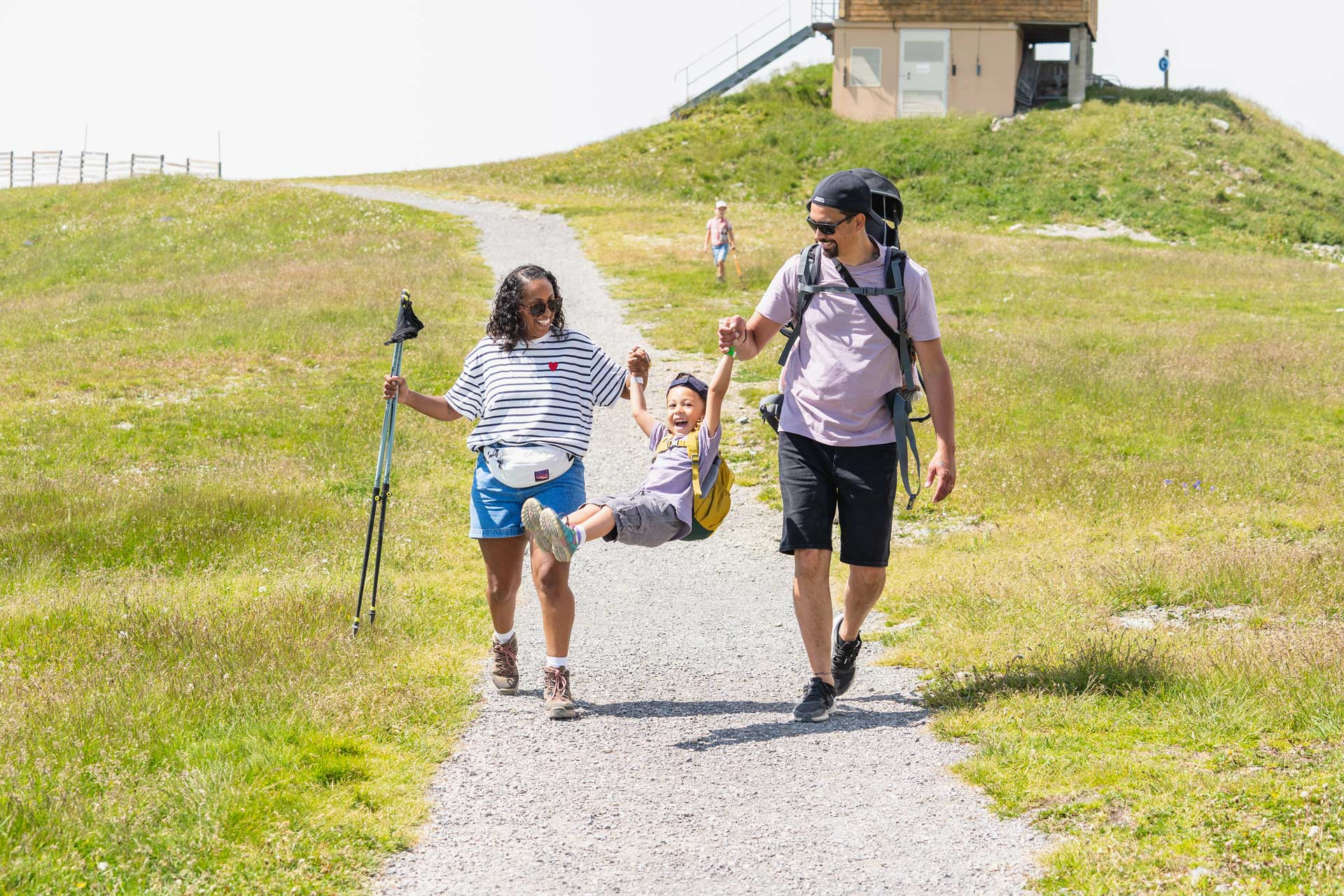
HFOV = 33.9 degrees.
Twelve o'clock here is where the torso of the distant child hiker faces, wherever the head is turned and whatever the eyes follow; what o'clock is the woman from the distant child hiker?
The woman is roughly at 12 o'clock from the distant child hiker.

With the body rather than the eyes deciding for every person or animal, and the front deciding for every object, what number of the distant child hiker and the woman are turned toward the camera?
2

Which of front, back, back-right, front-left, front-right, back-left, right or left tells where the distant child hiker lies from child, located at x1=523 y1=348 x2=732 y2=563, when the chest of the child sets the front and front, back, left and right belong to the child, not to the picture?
back-right

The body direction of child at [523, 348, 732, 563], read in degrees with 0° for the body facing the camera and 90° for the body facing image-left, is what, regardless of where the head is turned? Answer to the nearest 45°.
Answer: approximately 45°

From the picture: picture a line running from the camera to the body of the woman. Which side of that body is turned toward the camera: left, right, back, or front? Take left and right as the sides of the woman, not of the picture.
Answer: front

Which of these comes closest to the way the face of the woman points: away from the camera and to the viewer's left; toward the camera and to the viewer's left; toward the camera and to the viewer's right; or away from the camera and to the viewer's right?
toward the camera and to the viewer's right

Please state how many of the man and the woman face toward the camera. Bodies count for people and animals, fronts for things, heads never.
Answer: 2

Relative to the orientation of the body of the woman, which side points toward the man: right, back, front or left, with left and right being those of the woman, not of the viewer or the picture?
left

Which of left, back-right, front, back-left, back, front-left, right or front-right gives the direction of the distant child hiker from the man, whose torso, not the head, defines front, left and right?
back

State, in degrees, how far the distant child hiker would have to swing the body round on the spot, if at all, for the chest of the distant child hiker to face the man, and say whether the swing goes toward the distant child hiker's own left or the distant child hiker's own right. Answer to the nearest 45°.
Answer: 0° — they already face them

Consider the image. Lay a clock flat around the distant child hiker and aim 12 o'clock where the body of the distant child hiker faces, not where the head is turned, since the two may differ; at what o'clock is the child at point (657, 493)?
The child is roughly at 12 o'clock from the distant child hiker.

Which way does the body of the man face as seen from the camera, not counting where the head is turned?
toward the camera
